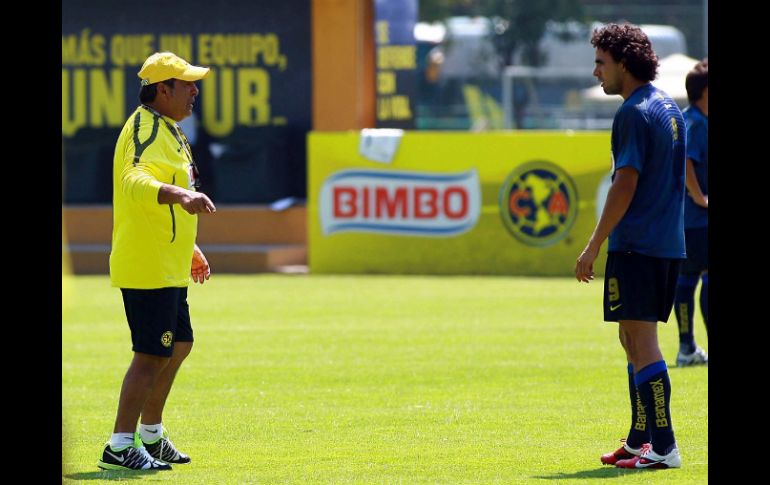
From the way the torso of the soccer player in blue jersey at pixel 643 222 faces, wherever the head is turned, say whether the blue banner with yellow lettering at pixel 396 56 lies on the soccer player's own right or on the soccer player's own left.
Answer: on the soccer player's own right

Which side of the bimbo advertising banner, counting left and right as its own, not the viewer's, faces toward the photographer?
front

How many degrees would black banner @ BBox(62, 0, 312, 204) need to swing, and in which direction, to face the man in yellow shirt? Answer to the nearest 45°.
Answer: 0° — it already faces them

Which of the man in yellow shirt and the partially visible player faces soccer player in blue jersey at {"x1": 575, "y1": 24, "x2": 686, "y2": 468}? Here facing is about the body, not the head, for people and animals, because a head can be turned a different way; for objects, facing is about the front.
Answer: the man in yellow shirt

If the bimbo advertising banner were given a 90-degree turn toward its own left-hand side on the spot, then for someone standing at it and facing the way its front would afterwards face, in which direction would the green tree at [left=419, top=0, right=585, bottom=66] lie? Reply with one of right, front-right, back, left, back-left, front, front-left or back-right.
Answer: left

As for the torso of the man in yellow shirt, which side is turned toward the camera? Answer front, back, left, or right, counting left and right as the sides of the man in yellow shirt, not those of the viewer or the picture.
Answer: right

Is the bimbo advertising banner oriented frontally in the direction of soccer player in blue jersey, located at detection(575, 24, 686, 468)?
yes

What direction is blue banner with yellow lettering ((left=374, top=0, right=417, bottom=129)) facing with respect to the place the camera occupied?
facing the viewer

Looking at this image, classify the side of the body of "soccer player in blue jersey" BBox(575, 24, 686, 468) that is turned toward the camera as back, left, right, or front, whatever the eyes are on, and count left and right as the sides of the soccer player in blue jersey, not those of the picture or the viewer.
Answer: left

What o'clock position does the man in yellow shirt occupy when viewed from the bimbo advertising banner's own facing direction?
The man in yellow shirt is roughly at 12 o'clock from the bimbo advertising banner.

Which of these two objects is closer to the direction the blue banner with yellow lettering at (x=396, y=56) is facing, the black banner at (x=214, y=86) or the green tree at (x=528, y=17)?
the black banner

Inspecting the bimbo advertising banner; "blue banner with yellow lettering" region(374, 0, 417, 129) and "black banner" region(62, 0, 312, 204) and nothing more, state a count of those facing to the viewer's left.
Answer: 0

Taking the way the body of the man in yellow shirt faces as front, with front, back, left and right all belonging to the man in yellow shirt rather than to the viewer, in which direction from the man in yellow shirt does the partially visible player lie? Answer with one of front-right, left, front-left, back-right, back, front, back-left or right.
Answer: front-left

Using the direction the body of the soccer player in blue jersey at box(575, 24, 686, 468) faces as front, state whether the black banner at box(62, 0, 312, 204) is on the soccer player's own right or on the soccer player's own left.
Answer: on the soccer player's own right

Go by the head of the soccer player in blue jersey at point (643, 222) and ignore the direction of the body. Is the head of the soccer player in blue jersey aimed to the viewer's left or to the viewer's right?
to the viewer's left

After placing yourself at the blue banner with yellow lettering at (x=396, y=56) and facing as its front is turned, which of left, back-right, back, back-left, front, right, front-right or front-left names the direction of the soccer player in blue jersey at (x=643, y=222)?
front

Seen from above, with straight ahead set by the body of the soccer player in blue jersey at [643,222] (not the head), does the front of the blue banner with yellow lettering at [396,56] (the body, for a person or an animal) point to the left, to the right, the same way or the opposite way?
to the left

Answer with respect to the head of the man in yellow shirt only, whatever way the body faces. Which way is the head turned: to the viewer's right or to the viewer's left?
to the viewer's right
